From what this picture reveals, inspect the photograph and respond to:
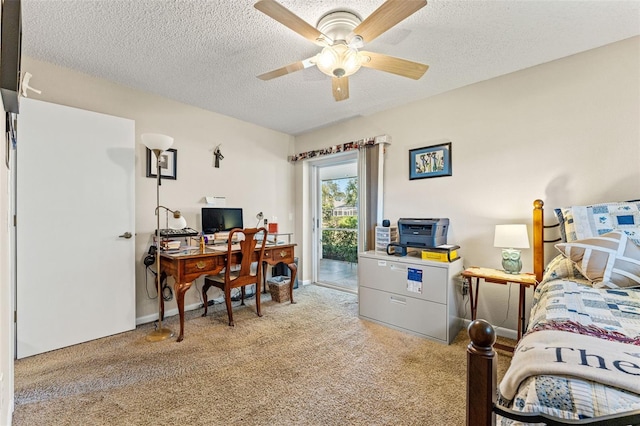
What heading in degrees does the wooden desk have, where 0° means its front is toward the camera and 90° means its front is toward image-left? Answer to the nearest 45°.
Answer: approximately 315°

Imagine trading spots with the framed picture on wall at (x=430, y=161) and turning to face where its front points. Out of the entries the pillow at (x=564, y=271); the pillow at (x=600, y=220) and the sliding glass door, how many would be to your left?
2

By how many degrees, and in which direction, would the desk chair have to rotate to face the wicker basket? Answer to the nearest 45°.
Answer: approximately 90° to its right

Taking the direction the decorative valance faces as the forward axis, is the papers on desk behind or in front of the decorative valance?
in front

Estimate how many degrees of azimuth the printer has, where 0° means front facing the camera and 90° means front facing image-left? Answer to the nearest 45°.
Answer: approximately 45°

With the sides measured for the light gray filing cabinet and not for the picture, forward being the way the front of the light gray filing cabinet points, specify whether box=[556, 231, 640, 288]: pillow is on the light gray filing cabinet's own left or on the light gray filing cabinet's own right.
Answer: on the light gray filing cabinet's own left

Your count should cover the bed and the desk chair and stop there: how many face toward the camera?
1

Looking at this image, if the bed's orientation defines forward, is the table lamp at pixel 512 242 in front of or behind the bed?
behind

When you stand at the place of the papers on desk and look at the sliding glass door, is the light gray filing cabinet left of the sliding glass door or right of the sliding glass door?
right

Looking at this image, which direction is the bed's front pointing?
toward the camera

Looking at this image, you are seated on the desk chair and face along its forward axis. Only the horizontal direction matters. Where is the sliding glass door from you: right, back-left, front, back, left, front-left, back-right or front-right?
right

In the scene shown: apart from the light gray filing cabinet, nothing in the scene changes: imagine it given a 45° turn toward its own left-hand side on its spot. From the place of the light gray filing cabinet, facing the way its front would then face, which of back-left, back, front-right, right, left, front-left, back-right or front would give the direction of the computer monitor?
right

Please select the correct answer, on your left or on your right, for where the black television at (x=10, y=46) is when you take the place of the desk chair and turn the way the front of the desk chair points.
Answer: on your left
